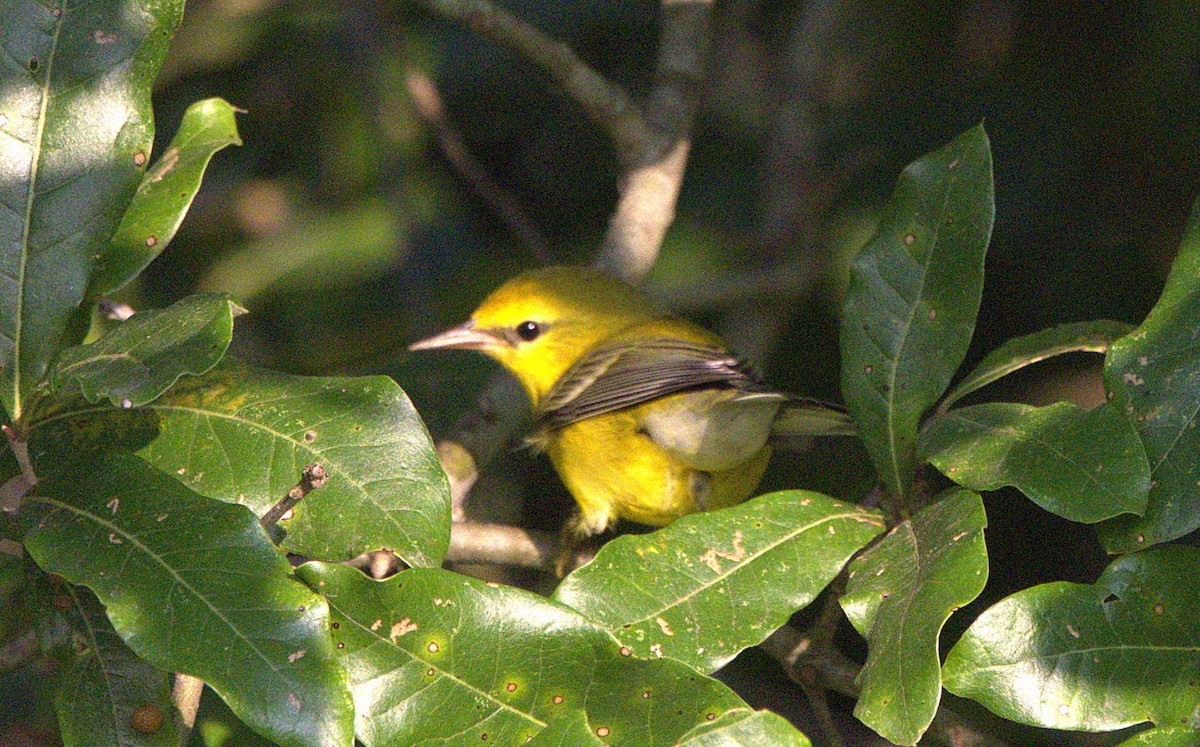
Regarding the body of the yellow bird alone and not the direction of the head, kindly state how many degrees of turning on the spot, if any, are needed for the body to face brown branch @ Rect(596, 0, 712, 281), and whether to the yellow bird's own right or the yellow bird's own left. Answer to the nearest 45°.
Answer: approximately 90° to the yellow bird's own right

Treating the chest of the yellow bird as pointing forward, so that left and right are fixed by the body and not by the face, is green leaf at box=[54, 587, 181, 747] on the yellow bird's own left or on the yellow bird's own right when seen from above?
on the yellow bird's own left

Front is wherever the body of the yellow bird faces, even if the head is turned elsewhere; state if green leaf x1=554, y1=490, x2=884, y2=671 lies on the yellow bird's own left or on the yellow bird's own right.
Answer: on the yellow bird's own left

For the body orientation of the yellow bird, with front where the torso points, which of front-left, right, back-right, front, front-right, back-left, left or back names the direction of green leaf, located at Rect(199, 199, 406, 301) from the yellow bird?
front-right

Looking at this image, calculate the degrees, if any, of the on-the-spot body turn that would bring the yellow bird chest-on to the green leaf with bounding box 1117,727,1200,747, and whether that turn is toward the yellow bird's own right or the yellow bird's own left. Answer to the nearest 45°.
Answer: approximately 135° to the yellow bird's own left

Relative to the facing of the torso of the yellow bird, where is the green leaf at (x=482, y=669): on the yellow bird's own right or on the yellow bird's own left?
on the yellow bird's own left

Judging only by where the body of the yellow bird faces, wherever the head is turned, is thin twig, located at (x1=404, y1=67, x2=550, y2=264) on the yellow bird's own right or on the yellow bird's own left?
on the yellow bird's own right

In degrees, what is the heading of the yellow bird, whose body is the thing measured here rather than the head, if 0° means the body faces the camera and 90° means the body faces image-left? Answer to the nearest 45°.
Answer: approximately 90°
